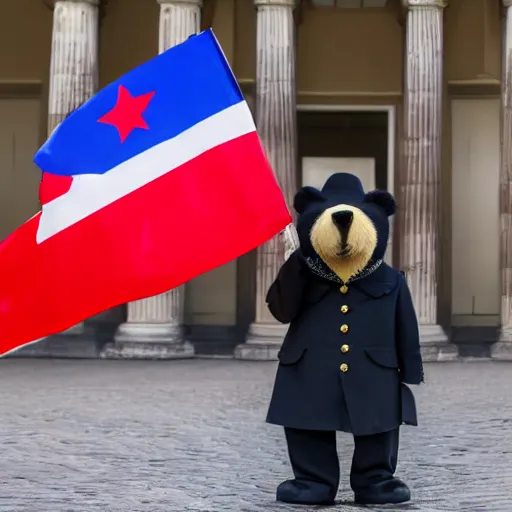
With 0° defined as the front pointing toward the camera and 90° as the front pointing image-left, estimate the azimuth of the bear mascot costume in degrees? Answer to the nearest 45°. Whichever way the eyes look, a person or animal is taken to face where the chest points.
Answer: approximately 0°
